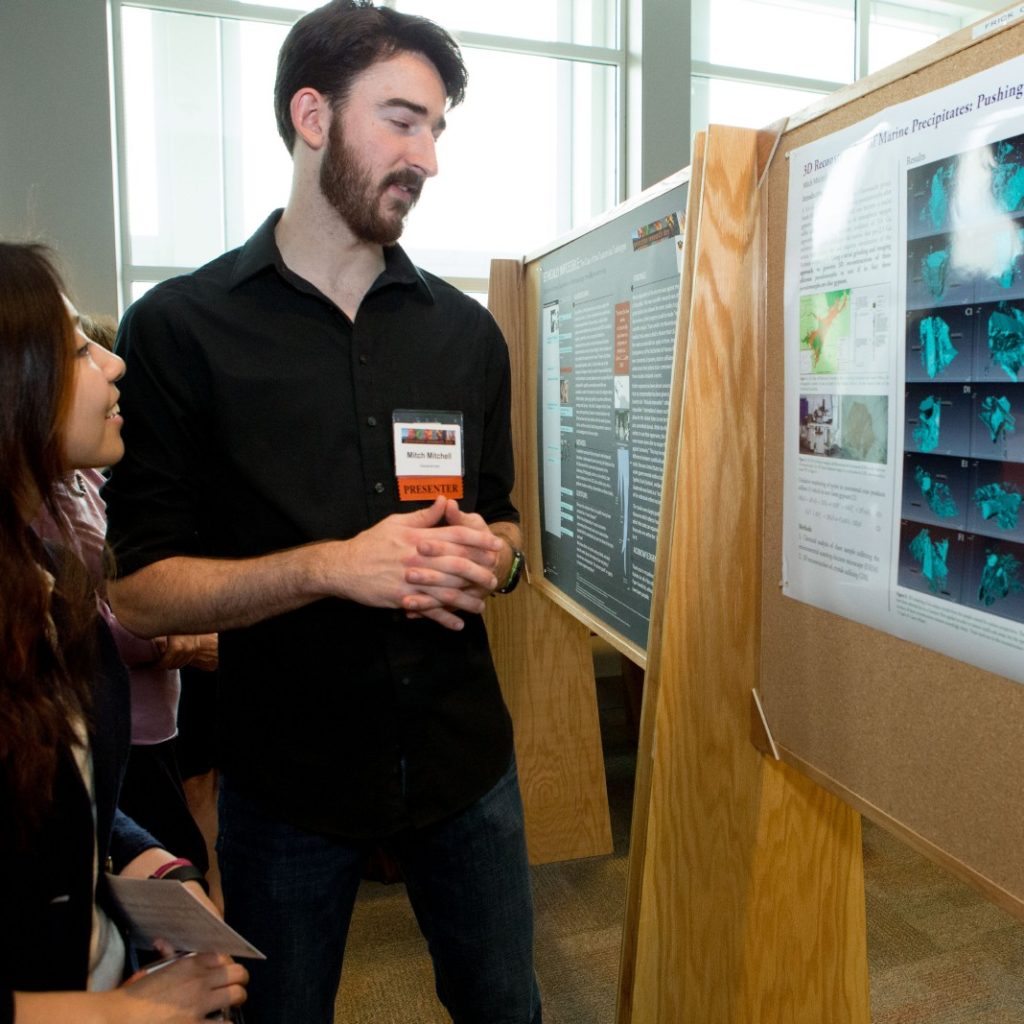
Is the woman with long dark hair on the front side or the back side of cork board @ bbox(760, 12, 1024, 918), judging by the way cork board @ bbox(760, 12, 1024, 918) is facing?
on the front side

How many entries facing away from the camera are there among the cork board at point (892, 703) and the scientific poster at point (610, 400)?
0

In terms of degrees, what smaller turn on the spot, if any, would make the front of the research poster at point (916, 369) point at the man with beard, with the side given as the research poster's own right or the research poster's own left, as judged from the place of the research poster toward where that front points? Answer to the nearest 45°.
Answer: approximately 45° to the research poster's own right

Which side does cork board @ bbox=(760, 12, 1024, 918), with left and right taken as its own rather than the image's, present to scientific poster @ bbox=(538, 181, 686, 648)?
right

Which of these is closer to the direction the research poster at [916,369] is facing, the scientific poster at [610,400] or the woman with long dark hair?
the woman with long dark hair

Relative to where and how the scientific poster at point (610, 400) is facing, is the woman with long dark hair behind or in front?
in front

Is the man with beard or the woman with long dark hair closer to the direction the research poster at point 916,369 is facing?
the woman with long dark hair

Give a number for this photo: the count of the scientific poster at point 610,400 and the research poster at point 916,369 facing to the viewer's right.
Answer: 0

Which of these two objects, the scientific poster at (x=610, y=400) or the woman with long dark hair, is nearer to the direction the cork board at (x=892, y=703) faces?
the woman with long dark hair

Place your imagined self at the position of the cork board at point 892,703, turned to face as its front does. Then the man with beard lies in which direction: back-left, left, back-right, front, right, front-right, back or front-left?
front-right

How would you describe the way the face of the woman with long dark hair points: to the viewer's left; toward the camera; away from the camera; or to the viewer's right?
to the viewer's right

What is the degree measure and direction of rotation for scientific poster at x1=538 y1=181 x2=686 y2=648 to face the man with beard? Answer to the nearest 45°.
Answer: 0° — it already faces them

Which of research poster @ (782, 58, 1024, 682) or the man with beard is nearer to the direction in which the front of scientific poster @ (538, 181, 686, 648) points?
the man with beard

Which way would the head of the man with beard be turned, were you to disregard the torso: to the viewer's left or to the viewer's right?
to the viewer's right
